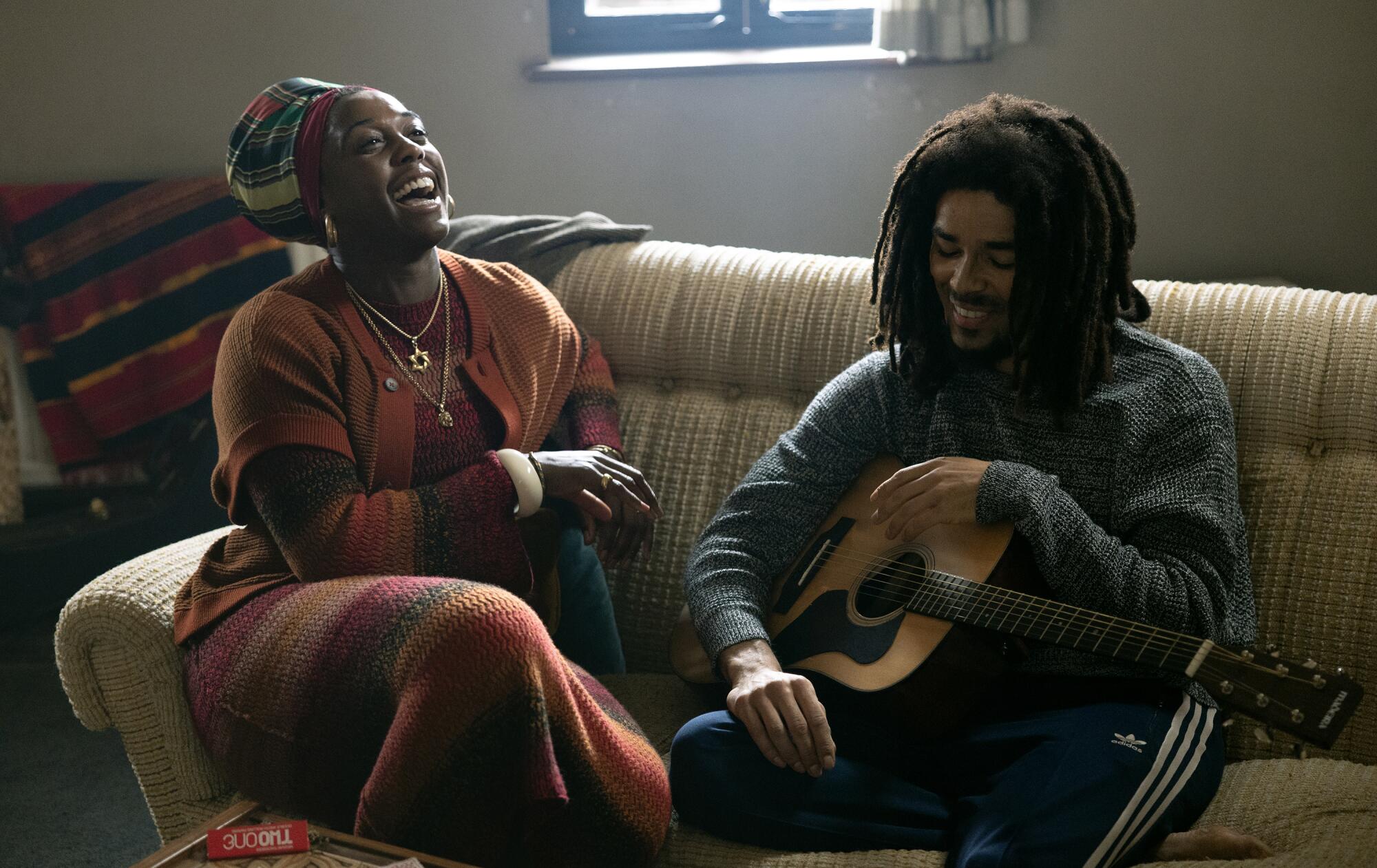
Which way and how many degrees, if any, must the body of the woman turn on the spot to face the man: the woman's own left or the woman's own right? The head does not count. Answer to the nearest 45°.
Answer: approximately 45° to the woman's own left

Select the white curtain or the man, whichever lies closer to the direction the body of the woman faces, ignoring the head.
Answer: the man

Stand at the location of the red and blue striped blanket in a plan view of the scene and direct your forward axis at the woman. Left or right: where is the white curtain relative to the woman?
left

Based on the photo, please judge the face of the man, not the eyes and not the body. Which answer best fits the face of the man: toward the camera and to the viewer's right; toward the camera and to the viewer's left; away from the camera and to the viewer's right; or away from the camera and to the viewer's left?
toward the camera and to the viewer's left

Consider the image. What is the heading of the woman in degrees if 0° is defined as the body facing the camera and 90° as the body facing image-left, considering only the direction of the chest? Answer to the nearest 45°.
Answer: approximately 315°

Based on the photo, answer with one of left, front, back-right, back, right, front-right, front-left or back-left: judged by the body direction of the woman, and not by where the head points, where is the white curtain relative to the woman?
left

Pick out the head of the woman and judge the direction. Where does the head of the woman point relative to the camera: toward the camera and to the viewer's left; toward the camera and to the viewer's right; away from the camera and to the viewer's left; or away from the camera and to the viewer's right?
toward the camera and to the viewer's right
